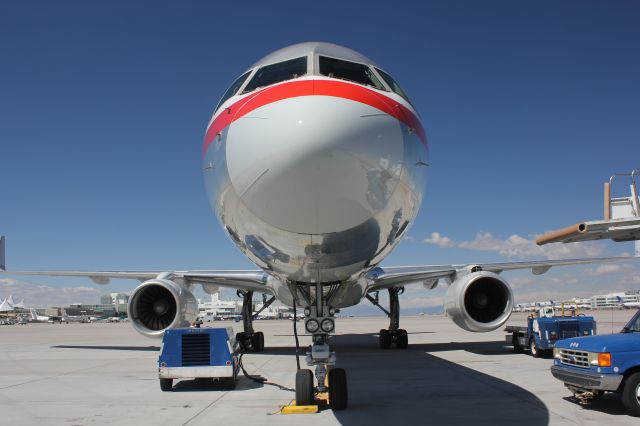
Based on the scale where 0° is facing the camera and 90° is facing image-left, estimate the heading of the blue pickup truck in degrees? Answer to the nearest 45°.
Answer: approximately 45°

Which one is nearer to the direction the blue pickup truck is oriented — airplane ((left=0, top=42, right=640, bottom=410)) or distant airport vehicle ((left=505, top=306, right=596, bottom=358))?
the airplane

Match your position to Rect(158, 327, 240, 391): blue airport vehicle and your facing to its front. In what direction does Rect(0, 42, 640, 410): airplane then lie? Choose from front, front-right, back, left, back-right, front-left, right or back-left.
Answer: back

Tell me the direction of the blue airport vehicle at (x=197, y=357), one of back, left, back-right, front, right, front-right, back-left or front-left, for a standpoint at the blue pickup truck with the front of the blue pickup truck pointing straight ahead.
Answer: front-right

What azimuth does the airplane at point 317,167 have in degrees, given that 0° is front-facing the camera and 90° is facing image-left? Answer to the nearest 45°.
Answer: approximately 0°
